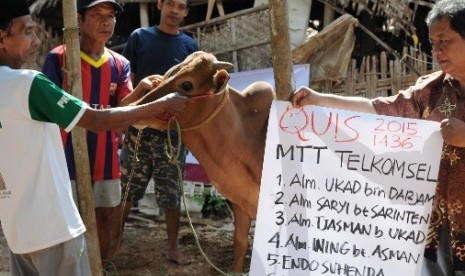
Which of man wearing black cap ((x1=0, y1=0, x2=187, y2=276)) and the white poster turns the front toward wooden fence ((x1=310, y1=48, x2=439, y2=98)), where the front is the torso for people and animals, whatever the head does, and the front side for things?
the man wearing black cap

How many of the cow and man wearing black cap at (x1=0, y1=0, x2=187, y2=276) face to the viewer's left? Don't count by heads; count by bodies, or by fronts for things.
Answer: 1

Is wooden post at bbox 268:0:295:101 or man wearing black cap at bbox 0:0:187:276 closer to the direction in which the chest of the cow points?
the man wearing black cap

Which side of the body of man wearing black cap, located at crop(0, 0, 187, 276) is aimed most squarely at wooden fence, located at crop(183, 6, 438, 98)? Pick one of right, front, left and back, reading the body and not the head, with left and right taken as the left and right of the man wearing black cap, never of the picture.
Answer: front

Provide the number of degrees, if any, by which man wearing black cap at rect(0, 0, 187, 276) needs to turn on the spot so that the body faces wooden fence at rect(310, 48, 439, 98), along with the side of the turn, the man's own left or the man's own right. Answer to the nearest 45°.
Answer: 0° — they already face it

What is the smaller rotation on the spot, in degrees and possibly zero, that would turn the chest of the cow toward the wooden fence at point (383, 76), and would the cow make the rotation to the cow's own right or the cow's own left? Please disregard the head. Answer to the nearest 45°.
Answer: approximately 135° to the cow's own right

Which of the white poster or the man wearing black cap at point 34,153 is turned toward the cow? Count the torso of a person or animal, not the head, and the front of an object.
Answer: the man wearing black cap

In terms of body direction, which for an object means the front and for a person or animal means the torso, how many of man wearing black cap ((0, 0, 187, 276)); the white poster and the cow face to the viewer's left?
1

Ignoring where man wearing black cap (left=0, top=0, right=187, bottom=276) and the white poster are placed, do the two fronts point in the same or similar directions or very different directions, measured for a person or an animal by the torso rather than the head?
very different directions

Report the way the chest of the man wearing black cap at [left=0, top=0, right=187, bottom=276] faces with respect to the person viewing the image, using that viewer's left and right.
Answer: facing away from the viewer and to the right of the viewer

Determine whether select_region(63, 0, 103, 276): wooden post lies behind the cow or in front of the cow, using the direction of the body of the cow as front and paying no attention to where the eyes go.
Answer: in front

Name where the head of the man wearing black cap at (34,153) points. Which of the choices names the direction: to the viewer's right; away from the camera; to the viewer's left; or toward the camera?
to the viewer's right

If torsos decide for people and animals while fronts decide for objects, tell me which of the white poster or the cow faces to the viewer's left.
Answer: the cow

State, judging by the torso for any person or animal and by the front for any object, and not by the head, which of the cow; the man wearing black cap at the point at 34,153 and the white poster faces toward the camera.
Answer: the white poster

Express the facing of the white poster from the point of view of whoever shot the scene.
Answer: facing the viewer
